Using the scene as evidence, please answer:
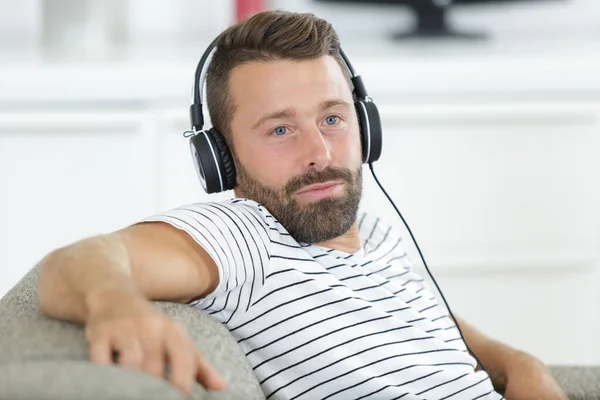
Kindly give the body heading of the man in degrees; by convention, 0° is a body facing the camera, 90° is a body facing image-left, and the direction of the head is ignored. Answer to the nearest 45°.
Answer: approximately 315°

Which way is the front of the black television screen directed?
toward the camera

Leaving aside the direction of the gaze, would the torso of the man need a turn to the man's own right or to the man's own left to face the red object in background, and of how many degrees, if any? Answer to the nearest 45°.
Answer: approximately 135° to the man's own left

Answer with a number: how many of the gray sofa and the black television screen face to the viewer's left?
0

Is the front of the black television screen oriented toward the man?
yes

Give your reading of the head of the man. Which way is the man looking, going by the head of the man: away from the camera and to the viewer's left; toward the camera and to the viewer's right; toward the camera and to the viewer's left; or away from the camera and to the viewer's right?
toward the camera and to the viewer's right

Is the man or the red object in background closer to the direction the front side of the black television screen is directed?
the man

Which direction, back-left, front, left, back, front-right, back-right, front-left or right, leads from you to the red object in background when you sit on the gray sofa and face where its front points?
back-left

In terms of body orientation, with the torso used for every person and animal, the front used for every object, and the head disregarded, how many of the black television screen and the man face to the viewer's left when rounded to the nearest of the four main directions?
0

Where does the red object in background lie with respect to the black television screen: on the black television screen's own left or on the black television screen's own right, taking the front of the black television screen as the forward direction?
on the black television screen's own right

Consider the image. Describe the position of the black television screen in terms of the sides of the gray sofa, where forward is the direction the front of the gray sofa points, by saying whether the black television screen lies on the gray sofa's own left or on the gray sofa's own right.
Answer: on the gray sofa's own left

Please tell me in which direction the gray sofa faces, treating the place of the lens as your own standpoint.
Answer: facing the viewer and to the right of the viewer

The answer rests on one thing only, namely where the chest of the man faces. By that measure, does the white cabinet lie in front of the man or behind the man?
behind

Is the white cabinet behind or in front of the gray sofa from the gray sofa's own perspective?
behind
